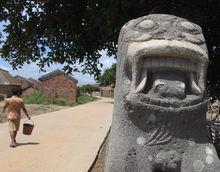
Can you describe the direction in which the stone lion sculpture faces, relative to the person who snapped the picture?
facing the viewer

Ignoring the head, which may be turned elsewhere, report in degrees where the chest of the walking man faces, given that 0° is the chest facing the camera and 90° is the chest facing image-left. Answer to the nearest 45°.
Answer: approximately 180°
